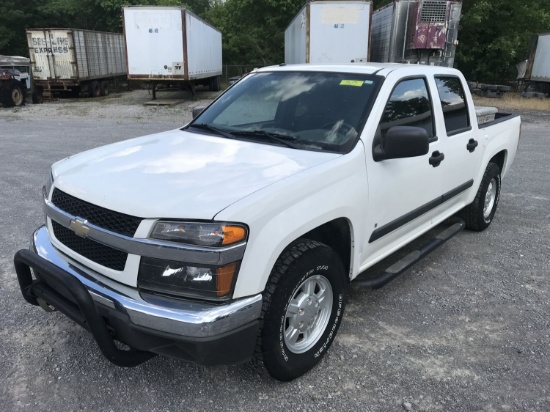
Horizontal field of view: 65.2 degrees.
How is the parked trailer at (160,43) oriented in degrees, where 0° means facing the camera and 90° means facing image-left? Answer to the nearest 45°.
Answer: approximately 0°

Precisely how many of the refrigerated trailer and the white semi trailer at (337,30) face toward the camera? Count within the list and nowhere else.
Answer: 2

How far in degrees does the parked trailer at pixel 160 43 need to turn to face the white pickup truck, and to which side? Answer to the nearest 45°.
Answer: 0° — it already faces it

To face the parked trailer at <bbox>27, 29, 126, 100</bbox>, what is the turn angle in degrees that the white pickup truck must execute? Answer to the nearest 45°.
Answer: approximately 90° to its right

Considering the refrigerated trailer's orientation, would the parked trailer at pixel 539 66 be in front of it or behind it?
behind

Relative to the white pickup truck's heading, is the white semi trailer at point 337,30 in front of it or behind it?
behind

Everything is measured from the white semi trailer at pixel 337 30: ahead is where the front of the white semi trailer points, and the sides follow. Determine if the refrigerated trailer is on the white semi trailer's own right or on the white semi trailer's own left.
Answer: on the white semi trailer's own left

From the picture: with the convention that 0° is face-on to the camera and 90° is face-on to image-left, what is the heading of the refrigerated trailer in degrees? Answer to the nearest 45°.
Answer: approximately 0°

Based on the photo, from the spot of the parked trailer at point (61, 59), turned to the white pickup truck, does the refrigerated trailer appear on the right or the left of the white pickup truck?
left

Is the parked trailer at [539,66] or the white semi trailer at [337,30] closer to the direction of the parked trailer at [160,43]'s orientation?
the white semi trailer
